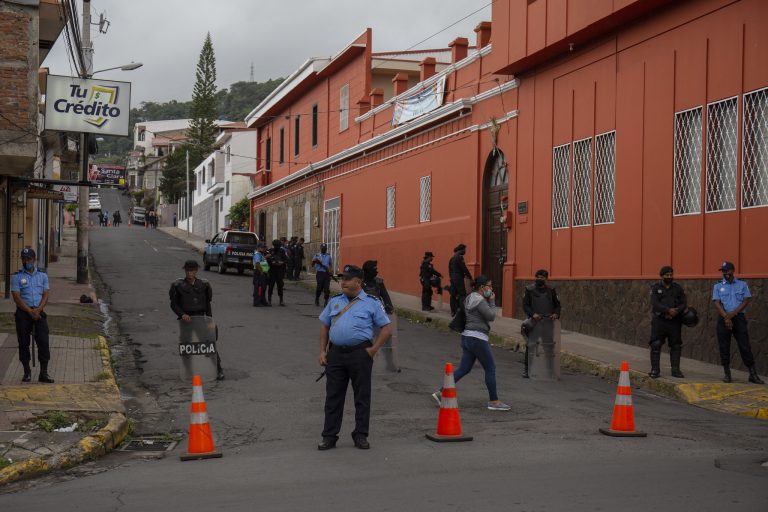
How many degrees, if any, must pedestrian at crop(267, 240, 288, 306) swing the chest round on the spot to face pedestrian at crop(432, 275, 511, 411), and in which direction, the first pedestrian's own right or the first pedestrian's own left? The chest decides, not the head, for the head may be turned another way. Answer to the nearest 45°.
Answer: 0° — they already face them

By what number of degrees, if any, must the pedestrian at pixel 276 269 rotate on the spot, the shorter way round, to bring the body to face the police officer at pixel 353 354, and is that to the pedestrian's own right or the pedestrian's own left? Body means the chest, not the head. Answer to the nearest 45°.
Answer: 0° — they already face them

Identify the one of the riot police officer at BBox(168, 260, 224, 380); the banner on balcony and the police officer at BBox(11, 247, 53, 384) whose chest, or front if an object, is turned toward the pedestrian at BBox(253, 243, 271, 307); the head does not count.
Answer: the banner on balcony

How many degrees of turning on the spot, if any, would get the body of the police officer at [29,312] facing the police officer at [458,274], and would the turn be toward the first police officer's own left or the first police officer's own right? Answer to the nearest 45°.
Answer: approximately 135° to the first police officer's own left

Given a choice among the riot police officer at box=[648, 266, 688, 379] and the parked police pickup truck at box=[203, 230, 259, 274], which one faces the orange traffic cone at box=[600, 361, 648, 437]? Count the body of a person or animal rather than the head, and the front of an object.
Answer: the riot police officer

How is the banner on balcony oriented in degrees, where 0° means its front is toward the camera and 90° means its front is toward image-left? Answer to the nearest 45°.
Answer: approximately 45°
